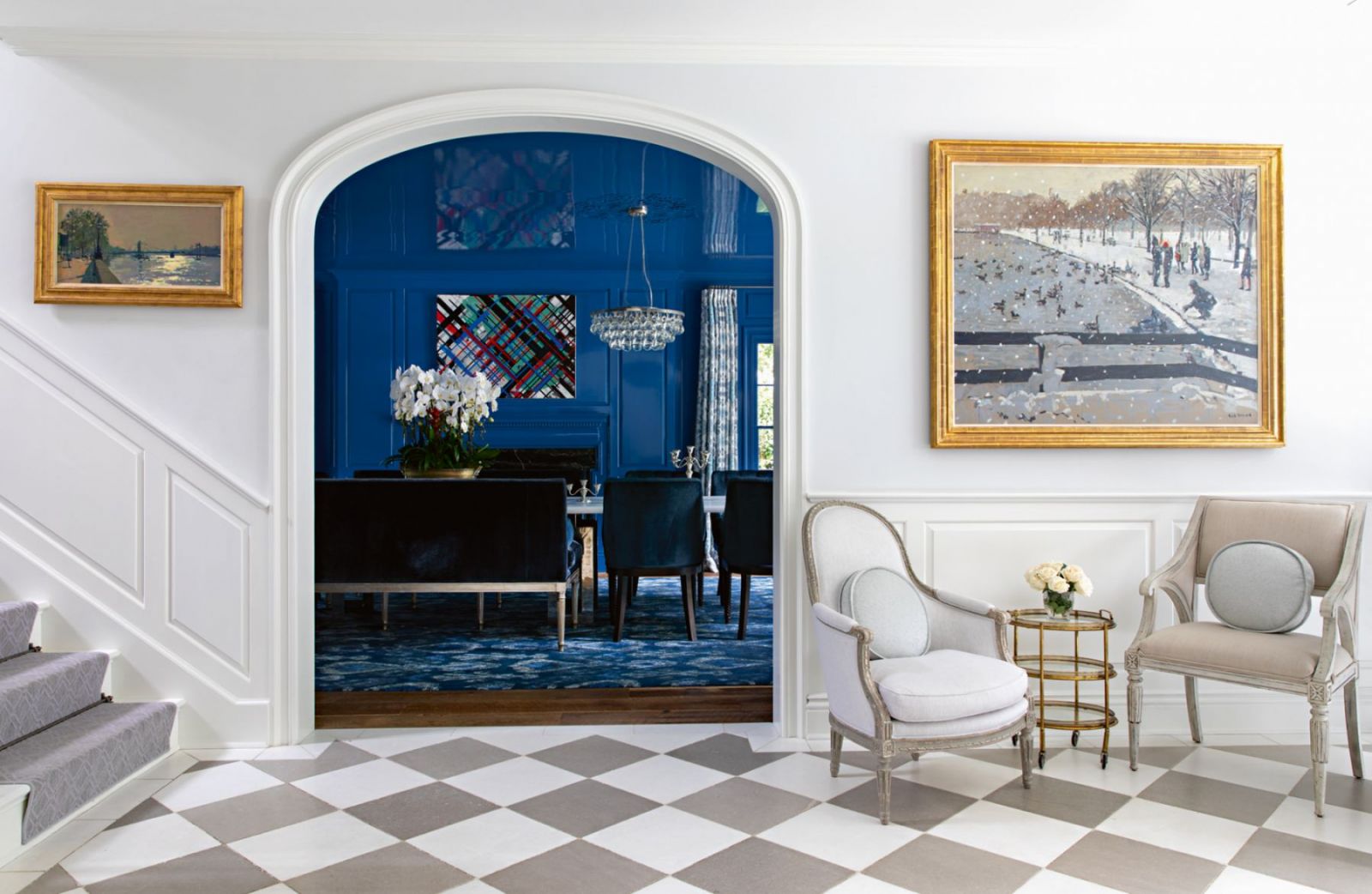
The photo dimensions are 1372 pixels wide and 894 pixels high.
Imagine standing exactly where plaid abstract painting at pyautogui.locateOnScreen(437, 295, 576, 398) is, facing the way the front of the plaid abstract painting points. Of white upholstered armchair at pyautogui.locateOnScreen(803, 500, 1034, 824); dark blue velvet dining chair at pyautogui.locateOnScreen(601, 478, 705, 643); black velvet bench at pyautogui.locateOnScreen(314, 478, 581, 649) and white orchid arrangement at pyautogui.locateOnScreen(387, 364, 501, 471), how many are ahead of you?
4

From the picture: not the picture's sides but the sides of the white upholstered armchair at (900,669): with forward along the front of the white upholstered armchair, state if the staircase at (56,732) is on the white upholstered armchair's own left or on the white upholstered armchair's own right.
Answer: on the white upholstered armchair's own right

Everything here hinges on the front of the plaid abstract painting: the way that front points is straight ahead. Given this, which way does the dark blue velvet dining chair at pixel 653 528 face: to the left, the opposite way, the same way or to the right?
the opposite way

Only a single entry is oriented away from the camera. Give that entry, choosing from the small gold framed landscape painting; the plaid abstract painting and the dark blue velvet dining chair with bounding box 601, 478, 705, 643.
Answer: the dark blue velvet dining chair

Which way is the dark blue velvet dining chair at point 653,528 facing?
away from the camera

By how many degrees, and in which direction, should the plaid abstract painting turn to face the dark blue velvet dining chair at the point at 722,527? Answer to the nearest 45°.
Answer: approximately 45° to its left

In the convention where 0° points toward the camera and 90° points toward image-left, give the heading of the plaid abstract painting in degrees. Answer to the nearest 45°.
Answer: approximately 0°

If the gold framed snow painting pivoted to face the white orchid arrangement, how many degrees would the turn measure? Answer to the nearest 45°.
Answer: approximately 90° to its right

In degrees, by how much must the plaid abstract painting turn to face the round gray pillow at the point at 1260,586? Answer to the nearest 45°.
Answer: approximately 45° to its left

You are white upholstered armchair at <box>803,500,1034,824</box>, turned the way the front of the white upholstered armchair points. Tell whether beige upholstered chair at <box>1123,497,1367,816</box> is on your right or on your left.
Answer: on your left

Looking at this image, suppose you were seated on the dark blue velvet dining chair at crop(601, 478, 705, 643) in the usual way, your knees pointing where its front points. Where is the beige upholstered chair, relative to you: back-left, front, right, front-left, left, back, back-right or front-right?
back-right

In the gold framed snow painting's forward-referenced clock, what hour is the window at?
The window is roughly at 5 o'clock from the gold framed snow painting.

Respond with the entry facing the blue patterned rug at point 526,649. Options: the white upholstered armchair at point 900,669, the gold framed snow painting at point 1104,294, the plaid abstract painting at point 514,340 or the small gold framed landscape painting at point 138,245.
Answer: the plaid abstract painting

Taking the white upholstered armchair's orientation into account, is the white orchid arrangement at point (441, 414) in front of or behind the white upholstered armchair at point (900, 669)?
behind

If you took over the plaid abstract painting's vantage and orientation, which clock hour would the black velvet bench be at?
The black velvet bench is roughly at 12 o'clock from the plaid abstract painting.
